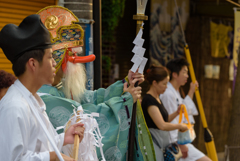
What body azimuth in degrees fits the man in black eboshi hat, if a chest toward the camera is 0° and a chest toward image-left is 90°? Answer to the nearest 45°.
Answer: approximately 270°

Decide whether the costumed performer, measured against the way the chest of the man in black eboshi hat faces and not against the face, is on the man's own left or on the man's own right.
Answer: on the man's own left

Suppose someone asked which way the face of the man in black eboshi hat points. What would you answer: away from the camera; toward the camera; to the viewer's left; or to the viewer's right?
to the viewer's right

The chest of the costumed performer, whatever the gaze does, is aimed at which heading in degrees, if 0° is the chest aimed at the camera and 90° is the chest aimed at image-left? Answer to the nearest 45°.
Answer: approximately 270°

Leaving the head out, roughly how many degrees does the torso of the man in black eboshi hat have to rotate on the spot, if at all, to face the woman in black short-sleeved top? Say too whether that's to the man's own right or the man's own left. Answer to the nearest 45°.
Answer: approximately 45° to the man's own left
